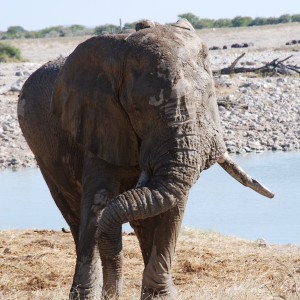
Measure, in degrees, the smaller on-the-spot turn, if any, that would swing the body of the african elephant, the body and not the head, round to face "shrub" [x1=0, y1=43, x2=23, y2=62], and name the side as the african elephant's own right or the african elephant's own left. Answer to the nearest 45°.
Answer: approximately 135° to the african elephant's own left

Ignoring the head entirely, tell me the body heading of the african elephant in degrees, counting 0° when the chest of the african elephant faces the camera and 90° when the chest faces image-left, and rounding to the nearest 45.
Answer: approximately 315°
